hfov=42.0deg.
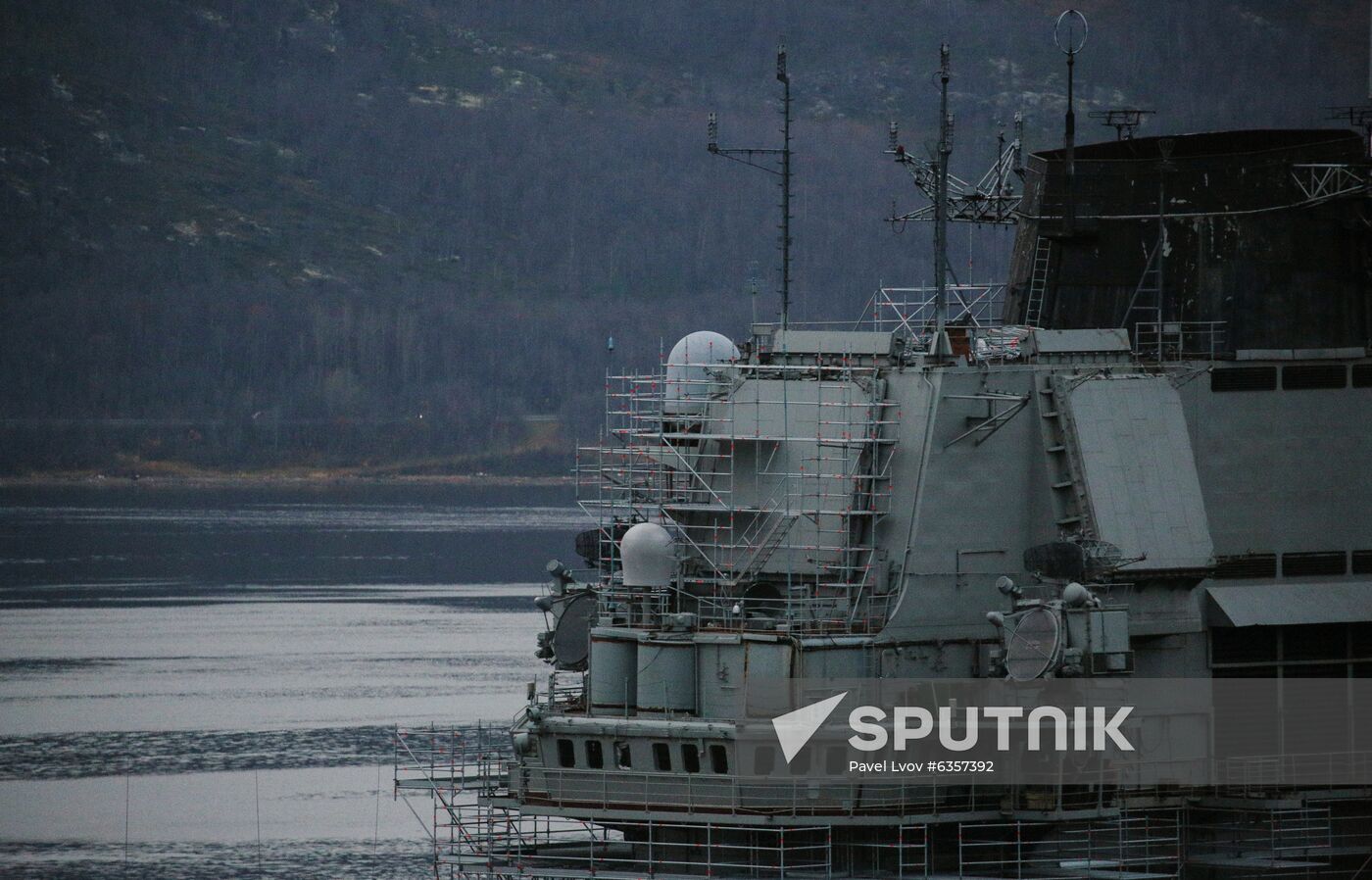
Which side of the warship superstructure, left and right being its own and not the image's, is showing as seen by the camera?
left
